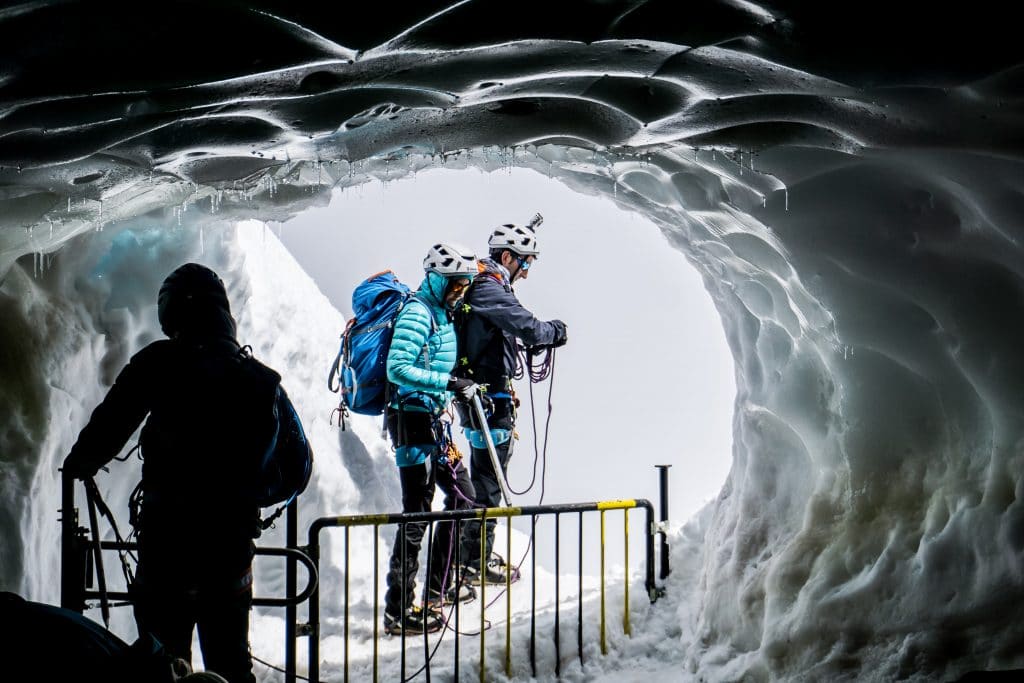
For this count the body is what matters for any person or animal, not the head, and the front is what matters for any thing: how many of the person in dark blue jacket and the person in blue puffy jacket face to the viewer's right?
2

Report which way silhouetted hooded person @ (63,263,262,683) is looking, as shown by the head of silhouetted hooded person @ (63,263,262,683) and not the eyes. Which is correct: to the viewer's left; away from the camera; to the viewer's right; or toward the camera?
away from the camera

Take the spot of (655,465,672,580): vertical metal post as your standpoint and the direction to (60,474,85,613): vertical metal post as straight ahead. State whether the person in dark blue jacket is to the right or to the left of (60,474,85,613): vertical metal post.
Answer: right

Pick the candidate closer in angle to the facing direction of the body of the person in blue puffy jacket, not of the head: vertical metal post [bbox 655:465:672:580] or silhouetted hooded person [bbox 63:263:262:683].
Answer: the vertical metal post

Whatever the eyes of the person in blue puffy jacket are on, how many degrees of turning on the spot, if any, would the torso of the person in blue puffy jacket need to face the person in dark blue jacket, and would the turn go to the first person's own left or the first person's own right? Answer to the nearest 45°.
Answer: approximately 45° to the first person's own left

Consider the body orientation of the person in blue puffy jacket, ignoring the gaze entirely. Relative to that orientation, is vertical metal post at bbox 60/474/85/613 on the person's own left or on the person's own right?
on the person's own right

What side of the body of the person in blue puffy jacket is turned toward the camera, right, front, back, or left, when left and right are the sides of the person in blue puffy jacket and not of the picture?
right

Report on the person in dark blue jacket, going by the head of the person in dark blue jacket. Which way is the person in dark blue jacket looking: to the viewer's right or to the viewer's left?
to the viewer's right

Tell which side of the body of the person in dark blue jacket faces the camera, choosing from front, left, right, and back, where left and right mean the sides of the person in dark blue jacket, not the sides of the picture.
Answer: right
